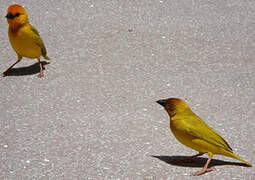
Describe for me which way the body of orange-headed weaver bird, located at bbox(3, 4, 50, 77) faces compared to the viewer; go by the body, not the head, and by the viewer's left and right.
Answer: facing the viewer and to the left of the viewer

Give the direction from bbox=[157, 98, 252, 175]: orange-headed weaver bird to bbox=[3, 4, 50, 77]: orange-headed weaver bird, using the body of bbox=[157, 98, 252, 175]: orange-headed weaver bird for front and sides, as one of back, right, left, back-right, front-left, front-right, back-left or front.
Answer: front-right

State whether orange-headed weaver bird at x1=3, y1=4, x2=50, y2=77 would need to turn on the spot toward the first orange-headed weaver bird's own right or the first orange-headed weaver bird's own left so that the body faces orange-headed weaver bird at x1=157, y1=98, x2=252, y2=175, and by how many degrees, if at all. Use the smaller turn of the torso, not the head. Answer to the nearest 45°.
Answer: approximately 90° to the first orange-headed weaver bird's own left

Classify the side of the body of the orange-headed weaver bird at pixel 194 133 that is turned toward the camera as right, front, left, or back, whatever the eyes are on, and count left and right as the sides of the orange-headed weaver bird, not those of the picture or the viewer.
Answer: left

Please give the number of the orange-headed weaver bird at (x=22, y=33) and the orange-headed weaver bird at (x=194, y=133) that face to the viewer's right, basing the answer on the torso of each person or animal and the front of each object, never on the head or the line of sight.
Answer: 0
